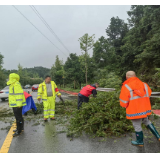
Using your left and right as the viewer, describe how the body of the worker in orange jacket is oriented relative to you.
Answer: facing away from the viewer and to the left of the viewer

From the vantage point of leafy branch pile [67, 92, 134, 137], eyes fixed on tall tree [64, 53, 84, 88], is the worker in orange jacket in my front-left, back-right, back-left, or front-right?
back-right

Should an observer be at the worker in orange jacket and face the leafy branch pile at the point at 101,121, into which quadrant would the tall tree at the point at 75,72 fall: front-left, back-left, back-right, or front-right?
front-right

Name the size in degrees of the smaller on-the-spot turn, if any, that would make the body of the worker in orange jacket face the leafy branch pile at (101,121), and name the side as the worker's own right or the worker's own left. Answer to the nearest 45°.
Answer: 0° — they already face it

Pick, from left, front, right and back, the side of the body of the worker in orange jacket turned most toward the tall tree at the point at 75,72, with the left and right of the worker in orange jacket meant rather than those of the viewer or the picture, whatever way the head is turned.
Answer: front

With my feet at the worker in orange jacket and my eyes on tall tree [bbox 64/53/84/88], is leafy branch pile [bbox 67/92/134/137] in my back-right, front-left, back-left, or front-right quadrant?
front-left
